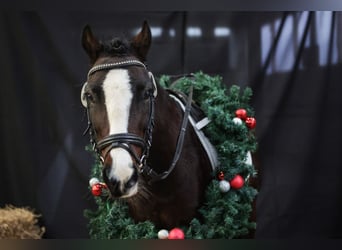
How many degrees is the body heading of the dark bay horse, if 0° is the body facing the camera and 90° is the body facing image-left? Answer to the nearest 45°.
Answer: approximately 45°
